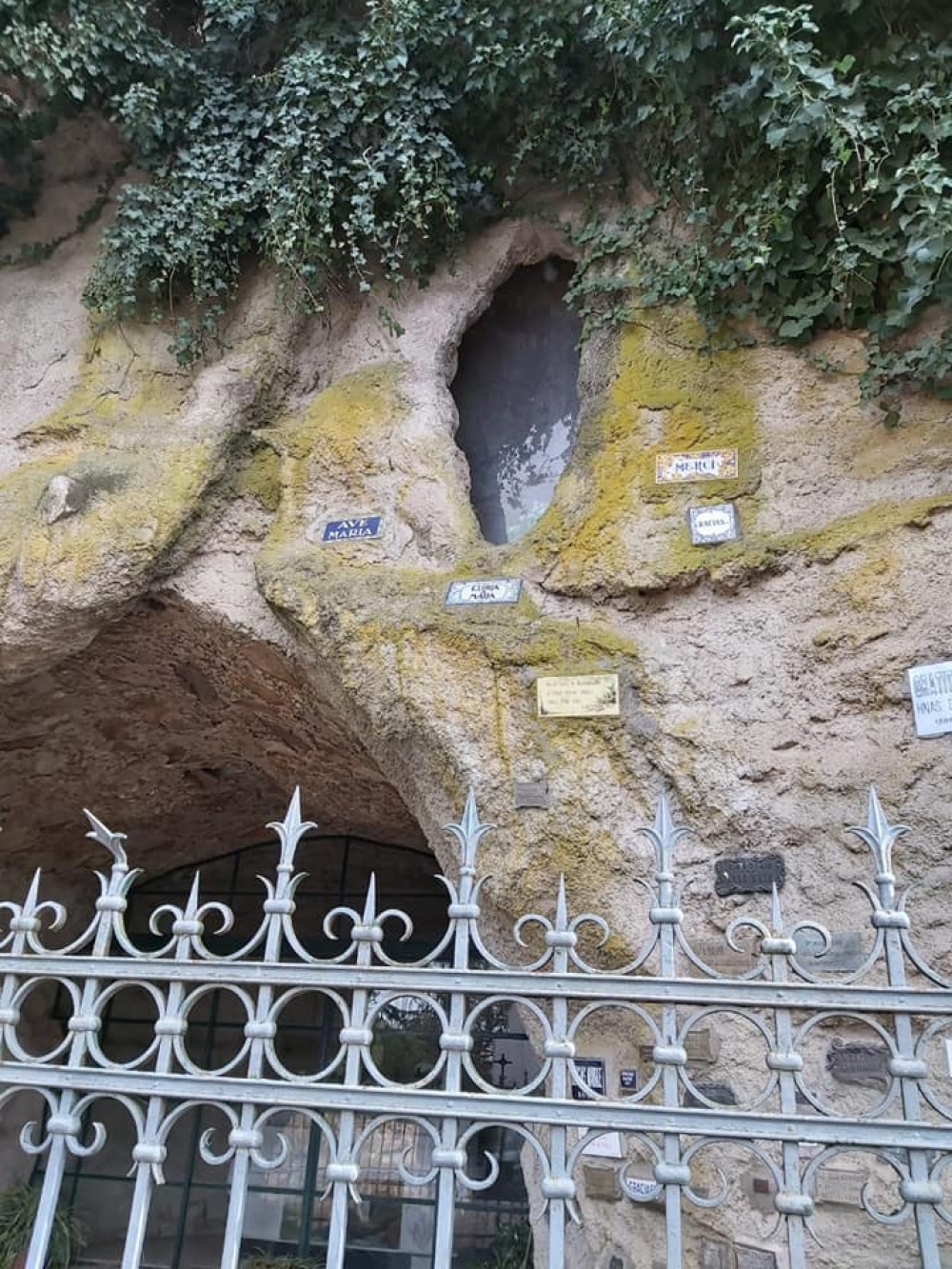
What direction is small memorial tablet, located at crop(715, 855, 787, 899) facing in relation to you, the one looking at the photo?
facing the viewer

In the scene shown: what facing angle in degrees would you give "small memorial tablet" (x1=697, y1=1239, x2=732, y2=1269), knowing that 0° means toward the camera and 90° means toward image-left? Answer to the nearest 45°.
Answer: approximately 0°

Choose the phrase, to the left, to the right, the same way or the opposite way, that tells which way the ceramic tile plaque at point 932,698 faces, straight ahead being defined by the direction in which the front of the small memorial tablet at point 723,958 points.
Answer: the same way

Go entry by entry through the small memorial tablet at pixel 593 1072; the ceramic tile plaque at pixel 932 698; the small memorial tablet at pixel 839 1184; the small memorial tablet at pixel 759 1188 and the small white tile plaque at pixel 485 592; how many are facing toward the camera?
5

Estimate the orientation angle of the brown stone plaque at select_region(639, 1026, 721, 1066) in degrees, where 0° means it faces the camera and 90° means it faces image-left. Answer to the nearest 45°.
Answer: approximately 0°

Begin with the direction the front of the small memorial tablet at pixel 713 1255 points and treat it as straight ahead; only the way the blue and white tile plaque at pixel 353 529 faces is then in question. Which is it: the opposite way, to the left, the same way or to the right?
the same way

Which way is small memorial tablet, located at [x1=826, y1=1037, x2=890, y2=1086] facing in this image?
toward the camera

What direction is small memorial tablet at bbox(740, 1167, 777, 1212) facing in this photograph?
toward the camera

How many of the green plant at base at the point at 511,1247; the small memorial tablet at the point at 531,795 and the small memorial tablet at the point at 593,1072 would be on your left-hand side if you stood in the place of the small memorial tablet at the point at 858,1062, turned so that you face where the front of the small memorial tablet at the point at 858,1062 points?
0
